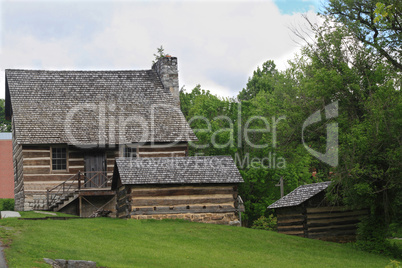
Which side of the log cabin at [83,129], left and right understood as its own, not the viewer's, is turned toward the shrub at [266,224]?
left

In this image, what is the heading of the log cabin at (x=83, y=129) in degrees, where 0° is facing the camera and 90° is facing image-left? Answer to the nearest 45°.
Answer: approximately 0°

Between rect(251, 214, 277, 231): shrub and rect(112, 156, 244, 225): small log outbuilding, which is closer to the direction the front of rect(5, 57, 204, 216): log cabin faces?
the small log outbuilding

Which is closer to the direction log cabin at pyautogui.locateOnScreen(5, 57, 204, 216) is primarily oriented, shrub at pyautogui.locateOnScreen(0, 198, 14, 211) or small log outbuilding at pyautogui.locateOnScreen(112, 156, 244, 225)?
the small log outbuilding

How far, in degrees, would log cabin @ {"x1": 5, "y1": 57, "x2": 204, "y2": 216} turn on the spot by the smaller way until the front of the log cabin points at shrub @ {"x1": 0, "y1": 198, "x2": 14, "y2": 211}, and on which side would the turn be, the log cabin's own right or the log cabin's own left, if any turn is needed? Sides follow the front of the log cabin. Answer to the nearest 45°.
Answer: approximately 135° to the log cabin's own right

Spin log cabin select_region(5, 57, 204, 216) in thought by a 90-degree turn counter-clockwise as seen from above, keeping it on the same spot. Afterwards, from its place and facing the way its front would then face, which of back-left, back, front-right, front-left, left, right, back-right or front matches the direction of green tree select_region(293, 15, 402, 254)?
front-right

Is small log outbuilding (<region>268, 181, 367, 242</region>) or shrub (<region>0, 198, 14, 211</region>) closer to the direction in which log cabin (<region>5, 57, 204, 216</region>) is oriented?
the small log outbuilding
